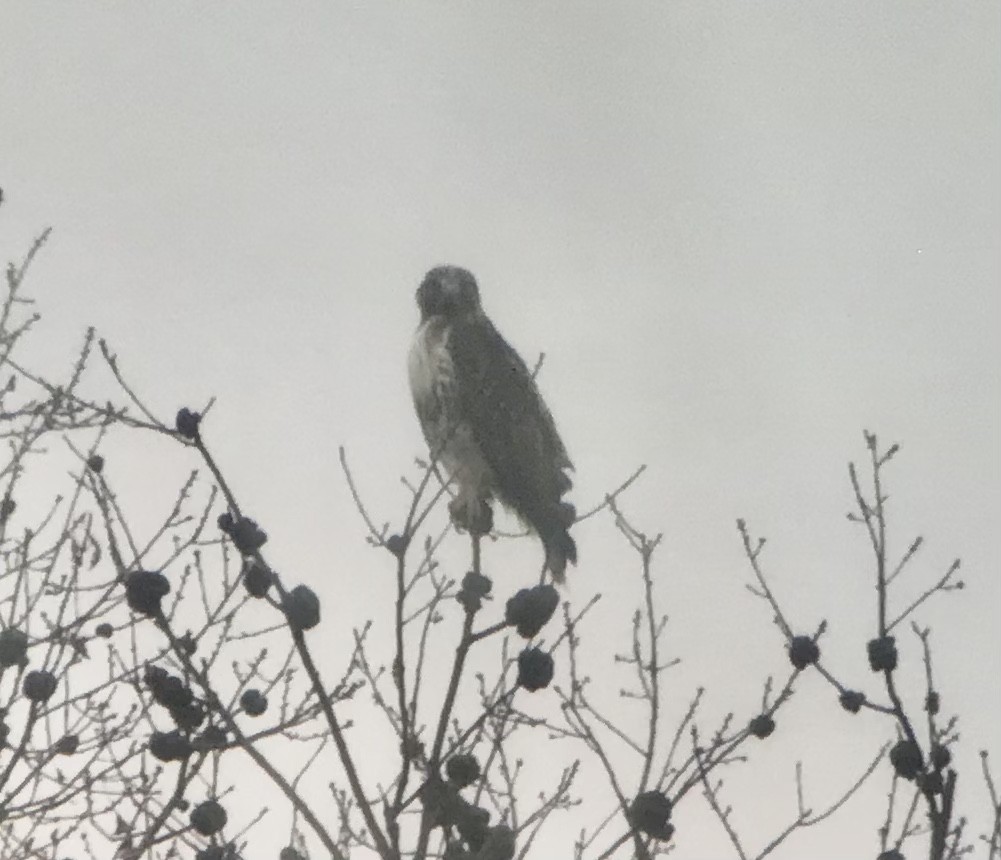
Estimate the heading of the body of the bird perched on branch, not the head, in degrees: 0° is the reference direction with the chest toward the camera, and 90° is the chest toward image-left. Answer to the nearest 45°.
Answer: approximately 45°
